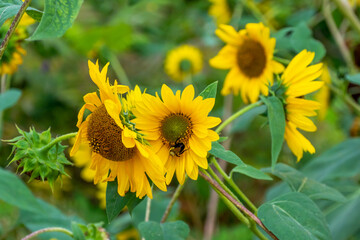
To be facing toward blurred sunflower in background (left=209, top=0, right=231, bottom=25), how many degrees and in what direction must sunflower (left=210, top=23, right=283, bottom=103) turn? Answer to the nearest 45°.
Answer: approximately 135° to its right

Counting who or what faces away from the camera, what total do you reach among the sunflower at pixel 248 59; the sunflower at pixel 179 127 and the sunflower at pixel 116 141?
0

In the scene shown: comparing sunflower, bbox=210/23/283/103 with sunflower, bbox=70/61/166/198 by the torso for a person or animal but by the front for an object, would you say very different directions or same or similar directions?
same or similar directions

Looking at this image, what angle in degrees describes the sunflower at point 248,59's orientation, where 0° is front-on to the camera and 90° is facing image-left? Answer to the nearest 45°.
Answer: approximately 45°

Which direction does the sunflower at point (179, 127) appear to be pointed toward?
toward the camera

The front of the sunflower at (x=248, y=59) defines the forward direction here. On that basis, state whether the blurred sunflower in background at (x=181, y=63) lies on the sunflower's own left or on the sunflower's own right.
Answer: on the sunflower's own right

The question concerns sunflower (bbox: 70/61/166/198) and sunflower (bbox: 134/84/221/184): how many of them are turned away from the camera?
0

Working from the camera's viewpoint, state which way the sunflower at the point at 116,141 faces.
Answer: facing the viewer and to the left of the viewer

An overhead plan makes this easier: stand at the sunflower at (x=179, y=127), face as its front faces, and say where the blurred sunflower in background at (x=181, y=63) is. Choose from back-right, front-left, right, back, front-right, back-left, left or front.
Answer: back
